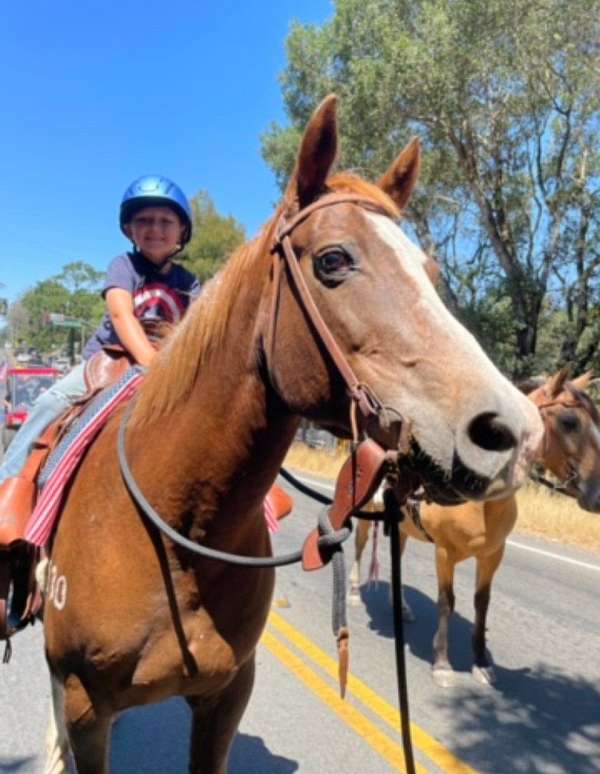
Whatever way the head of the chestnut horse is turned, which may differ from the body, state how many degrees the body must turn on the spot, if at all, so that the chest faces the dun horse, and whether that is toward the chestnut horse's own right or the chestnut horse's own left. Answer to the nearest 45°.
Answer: approximately 90° to the chestnut horse's own left

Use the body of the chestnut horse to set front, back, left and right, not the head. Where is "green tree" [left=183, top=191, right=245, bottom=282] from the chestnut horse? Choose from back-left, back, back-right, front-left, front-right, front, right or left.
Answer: back-left

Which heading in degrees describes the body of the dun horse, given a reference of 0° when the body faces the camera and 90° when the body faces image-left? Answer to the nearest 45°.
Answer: approximately 315°

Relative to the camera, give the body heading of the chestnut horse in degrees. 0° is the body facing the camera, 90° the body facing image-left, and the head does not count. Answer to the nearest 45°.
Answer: approximately 315°

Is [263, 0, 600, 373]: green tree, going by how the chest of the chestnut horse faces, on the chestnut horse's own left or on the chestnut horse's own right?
on the chestnut horse's own left

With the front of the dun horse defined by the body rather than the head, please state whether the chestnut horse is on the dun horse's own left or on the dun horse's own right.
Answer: on the dun horse's own right

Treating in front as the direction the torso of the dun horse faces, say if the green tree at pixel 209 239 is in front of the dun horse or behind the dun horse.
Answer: behind

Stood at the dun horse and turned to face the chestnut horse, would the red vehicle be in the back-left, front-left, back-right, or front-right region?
back-right
